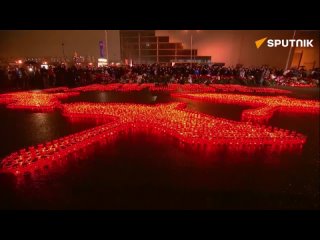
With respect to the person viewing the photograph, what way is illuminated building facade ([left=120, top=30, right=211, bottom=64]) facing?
facing the viewer
